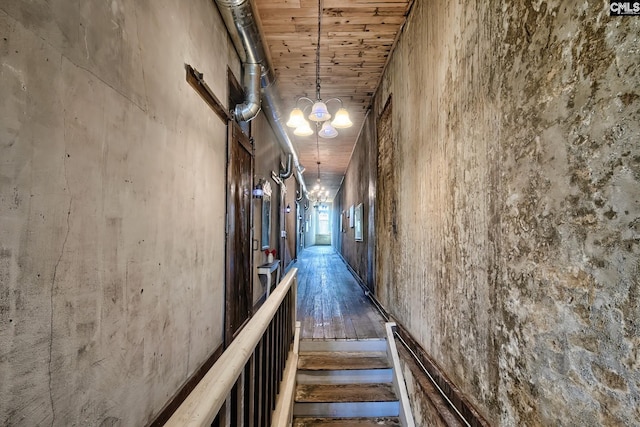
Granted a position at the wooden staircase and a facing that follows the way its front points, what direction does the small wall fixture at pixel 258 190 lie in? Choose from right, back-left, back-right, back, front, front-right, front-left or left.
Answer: back-right

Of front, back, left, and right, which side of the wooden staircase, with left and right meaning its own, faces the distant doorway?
back

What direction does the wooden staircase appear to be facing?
toward the camera

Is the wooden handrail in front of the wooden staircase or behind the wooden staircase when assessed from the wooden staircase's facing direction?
in front

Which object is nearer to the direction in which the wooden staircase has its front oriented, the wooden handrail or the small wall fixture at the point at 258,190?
the wooden handrail

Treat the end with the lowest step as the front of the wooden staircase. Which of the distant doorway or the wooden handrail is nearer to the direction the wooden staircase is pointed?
the wooden handrail
